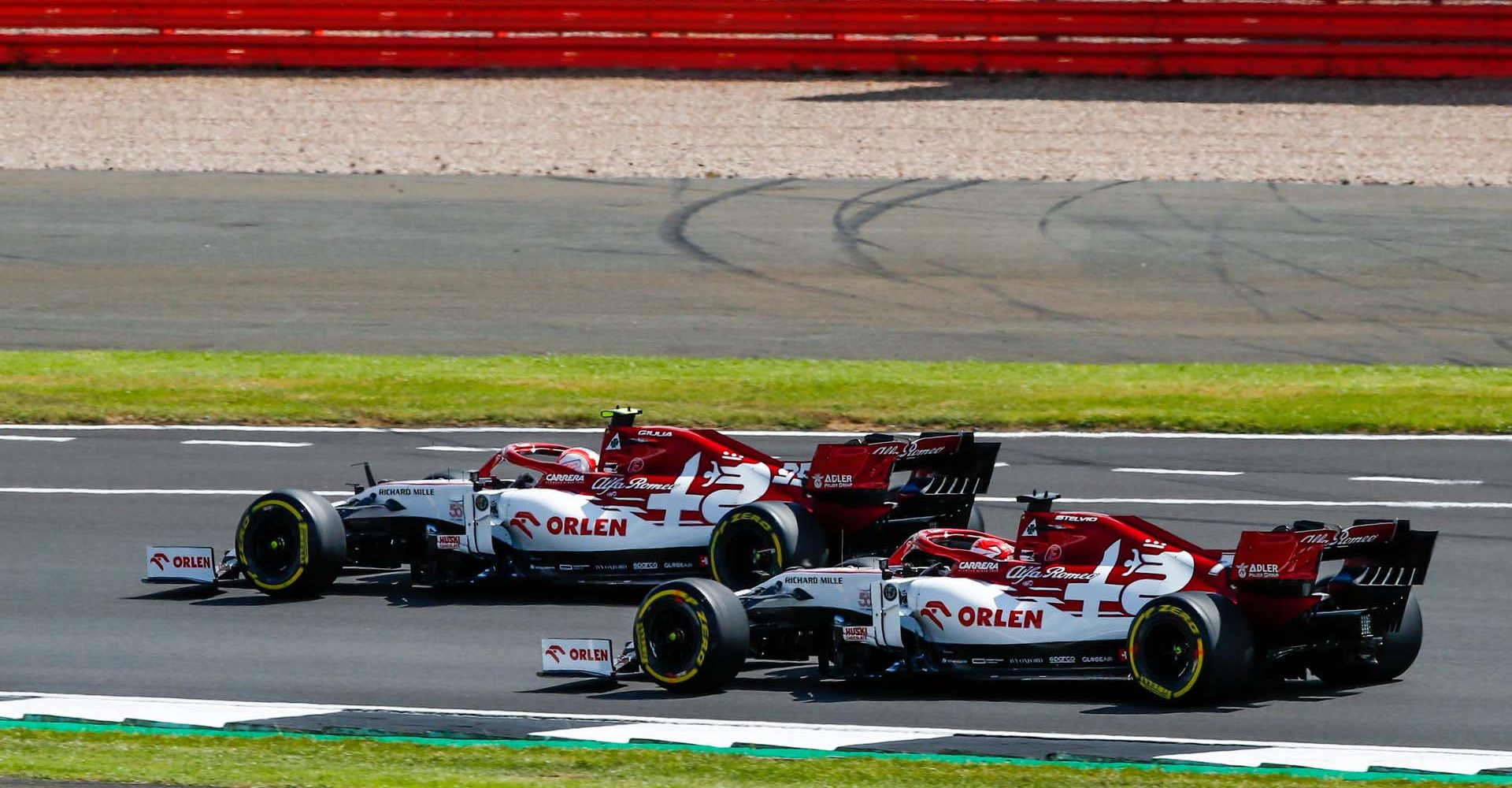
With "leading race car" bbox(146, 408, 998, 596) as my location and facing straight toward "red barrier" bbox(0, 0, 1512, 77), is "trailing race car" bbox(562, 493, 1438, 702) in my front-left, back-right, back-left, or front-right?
back-right

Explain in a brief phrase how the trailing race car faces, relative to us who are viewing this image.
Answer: facing away from the viewer and to the left of the viewer

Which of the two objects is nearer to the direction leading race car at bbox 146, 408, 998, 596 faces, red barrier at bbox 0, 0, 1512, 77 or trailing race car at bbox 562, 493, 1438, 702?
the red barrier

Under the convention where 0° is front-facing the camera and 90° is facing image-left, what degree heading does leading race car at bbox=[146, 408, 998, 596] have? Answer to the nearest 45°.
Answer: approximately 135°

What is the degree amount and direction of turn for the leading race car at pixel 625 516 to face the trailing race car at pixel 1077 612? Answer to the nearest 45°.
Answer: approximately 180°

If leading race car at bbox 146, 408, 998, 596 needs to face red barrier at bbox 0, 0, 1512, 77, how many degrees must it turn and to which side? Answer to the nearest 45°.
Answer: approximately 45° to its right

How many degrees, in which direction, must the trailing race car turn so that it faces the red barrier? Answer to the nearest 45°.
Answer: approximately 45° to its right
